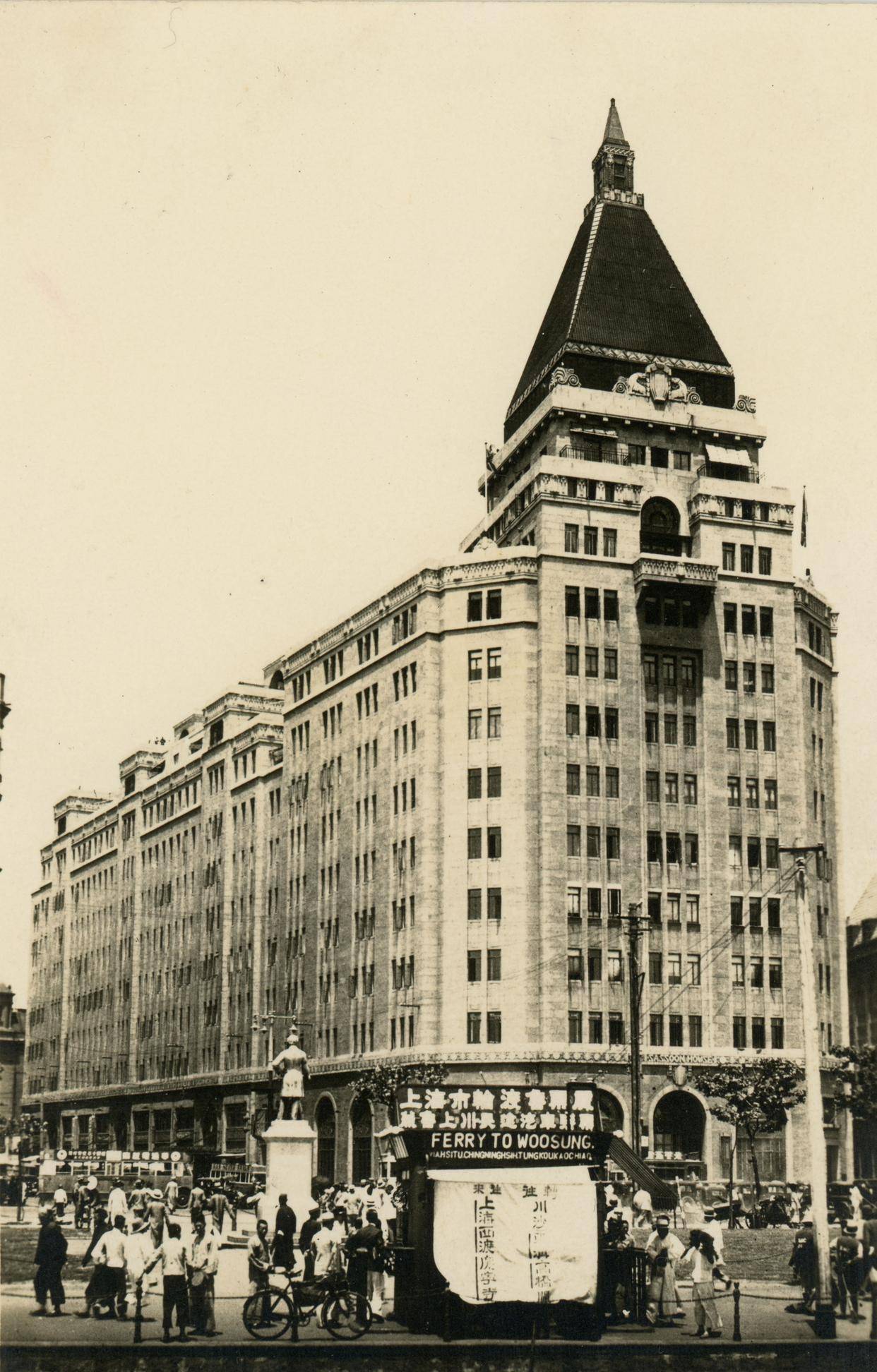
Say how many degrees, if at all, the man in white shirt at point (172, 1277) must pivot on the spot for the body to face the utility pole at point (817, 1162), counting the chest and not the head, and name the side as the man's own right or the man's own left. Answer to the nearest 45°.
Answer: approximately 90° to the man's own right

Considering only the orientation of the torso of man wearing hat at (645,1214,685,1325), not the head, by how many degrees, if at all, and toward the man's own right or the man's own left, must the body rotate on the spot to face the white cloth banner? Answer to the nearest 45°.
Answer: approximately 45° to the man's own right

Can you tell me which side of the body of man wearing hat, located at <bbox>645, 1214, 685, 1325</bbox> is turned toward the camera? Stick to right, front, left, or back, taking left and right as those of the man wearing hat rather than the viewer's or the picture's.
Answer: front

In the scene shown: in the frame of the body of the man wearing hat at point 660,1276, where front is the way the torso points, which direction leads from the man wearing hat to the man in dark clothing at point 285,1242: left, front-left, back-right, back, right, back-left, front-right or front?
right

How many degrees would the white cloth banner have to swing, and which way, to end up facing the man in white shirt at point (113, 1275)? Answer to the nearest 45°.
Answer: approximately 90° to its right

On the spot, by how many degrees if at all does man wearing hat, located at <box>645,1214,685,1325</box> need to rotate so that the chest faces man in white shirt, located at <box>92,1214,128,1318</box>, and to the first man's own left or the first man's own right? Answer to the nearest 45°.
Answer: approximately 90° to the first man's own right

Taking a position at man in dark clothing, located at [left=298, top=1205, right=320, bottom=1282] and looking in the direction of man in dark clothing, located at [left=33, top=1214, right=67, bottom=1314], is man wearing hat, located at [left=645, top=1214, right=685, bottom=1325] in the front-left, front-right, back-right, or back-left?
back-left

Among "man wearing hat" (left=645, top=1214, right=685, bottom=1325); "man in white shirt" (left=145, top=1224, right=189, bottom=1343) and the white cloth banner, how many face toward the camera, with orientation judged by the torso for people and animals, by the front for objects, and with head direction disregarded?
2

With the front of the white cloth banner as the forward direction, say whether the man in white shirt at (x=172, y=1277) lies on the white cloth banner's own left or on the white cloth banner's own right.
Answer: on the white cloth banner's own right

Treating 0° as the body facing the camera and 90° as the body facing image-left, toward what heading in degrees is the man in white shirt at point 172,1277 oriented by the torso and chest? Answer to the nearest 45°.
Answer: approximately 180°

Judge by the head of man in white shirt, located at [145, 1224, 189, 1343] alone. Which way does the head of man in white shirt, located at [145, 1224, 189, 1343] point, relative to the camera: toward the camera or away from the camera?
away from the camera

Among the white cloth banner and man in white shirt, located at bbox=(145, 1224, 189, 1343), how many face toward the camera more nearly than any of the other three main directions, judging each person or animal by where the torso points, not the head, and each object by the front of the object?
1

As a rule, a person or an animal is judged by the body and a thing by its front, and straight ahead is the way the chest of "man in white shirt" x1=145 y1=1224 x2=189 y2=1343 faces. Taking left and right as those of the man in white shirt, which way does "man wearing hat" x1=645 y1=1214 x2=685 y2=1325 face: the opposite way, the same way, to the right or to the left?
the opposite way
